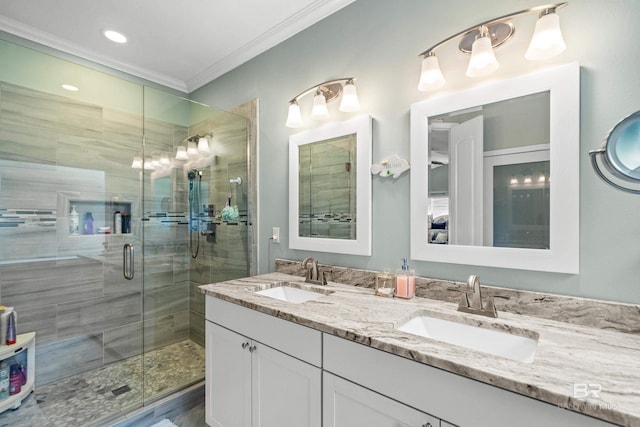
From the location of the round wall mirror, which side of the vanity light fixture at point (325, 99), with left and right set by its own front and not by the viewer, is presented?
left

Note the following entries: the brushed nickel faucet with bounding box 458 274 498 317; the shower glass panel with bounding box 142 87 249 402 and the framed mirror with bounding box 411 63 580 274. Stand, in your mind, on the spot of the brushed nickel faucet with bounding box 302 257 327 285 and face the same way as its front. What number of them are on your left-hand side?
2

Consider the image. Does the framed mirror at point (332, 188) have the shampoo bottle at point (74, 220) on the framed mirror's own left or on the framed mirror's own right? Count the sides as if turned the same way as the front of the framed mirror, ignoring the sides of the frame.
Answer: on the framed mirror's own right

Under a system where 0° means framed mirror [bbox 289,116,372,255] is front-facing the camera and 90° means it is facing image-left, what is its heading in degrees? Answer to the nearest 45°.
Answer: approximately 45°

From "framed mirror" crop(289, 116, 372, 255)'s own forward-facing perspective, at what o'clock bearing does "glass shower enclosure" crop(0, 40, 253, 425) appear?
The glass shower enclosure is roughly at 2 o'clock from the framed mirror.

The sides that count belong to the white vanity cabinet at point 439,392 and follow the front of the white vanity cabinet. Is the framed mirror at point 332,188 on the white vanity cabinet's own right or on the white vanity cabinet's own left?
on the white vanity cabinet's own right

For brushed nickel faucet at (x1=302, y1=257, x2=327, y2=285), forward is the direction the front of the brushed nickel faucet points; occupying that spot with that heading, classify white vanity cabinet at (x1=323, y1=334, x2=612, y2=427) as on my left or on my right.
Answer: on my left

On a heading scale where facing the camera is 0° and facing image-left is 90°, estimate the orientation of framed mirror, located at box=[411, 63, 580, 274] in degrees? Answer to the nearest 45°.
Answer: approximately 45°

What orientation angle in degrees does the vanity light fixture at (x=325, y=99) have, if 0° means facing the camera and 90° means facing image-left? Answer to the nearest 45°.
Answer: approximately 45°
